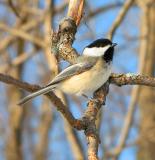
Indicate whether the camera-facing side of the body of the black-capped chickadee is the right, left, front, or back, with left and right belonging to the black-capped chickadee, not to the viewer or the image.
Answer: right

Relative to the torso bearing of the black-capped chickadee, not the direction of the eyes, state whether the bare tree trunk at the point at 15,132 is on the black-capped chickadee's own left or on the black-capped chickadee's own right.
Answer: on the black-capped chickadee's own left

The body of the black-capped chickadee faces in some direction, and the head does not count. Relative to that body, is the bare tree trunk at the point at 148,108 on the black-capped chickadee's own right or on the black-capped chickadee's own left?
on the black-capped chickadee's own left
